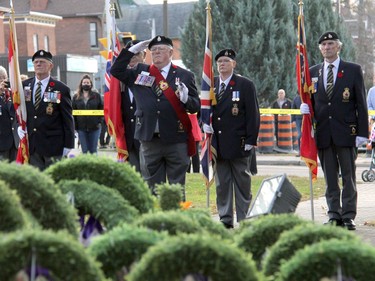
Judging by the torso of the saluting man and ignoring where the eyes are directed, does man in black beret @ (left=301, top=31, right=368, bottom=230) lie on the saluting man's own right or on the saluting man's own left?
on the saluting man's own left

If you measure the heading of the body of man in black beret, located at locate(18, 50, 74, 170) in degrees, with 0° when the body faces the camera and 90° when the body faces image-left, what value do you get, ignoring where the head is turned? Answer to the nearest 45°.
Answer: approximately 45°

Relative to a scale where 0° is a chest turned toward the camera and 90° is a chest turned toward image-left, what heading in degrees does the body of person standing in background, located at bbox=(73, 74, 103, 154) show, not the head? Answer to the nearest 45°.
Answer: approximately 0°

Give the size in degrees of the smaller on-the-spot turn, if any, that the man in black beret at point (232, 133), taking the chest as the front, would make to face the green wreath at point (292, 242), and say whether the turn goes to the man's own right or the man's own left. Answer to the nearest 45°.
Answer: approximately 45° to the man's own left

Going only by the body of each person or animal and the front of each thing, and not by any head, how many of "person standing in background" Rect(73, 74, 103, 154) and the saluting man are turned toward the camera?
2

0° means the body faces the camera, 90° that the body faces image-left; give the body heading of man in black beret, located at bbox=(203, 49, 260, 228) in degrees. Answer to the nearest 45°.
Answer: approximately 45°

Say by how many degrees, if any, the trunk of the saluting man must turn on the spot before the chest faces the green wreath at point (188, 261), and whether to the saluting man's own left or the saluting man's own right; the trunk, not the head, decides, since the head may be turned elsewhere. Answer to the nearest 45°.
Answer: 0° — they already face it
